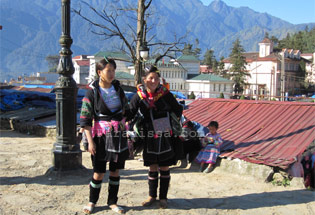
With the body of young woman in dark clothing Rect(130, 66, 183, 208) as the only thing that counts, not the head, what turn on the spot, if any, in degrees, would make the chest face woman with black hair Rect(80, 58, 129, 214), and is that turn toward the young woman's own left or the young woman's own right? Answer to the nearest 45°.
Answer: approximately 90° to the young woman's own right

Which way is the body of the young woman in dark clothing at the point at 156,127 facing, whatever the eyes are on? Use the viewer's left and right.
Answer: facing the viewer

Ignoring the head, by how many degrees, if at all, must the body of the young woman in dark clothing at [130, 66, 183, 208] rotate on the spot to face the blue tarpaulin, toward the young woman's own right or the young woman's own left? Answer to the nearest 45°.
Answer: approximately 135° to the young woman's own right

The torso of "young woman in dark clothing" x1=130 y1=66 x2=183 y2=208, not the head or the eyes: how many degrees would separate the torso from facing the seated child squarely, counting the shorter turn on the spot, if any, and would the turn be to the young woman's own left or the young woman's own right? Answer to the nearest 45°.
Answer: approximately 135° to the young woman's own left

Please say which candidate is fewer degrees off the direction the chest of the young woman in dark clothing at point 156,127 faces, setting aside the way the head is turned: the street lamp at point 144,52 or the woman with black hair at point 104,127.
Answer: the woman with black hair

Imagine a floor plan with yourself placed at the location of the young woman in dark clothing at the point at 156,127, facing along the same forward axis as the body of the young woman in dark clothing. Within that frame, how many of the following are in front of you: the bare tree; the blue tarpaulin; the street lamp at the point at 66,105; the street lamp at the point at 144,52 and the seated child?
0

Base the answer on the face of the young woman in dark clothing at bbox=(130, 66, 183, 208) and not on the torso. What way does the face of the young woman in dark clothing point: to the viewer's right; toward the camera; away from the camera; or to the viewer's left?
toward the camera

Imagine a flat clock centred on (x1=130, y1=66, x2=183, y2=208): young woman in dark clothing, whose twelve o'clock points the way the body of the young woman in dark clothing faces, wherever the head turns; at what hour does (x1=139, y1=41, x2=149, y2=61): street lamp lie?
The street lamp is roughly at 6 o'clock from the young woman in dark clothing.

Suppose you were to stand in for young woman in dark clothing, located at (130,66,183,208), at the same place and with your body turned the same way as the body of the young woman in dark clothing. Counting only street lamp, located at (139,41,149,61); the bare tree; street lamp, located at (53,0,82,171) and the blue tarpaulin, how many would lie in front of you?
0

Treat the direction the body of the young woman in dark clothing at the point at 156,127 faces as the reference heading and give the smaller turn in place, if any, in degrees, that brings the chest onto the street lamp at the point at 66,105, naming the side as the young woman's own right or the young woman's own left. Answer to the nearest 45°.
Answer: approximately 135° to the young woman's own right

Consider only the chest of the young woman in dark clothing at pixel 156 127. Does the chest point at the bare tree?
no

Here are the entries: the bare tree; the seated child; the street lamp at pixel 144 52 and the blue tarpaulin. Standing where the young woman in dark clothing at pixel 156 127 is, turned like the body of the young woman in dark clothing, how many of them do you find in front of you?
0
